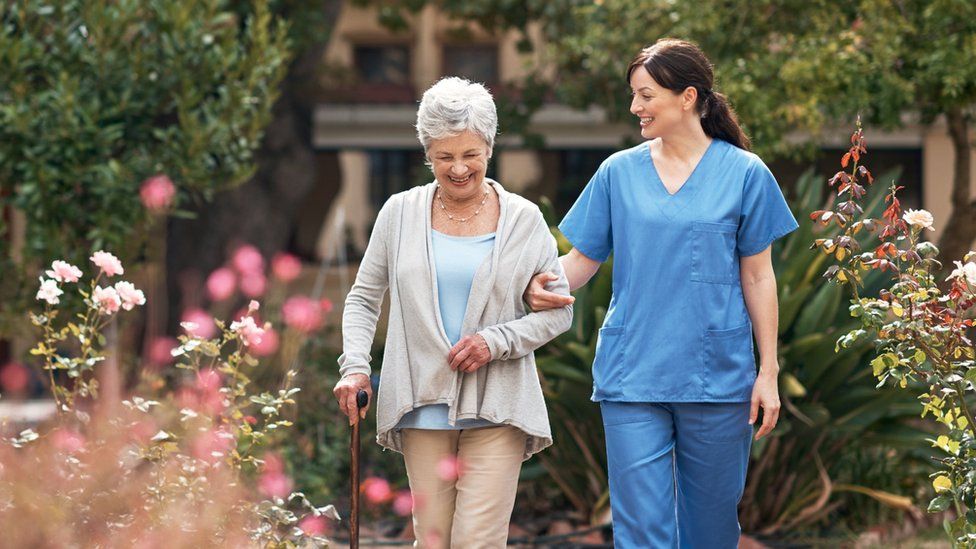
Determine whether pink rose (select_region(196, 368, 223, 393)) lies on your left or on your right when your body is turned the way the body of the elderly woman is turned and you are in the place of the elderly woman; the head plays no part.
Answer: on your right

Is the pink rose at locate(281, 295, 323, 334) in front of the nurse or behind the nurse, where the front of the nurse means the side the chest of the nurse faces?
behind

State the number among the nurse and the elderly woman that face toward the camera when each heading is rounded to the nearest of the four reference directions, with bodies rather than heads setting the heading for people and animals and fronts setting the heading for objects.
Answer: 2

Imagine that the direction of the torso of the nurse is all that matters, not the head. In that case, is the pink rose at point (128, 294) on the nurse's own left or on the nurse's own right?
on the nurse's own right

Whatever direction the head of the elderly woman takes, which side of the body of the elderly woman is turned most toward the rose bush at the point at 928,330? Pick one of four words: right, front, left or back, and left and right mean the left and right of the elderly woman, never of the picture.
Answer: left

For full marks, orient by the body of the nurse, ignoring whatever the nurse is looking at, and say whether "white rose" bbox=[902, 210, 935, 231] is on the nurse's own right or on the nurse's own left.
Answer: on the nurse's own left

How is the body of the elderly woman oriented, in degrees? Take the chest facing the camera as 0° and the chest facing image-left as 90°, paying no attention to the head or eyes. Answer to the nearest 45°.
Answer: approximately 0°

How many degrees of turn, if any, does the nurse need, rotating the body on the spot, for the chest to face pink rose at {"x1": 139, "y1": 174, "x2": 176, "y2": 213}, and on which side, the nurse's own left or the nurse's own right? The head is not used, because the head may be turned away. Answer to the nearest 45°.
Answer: approximately 135° to the nurse's own right
